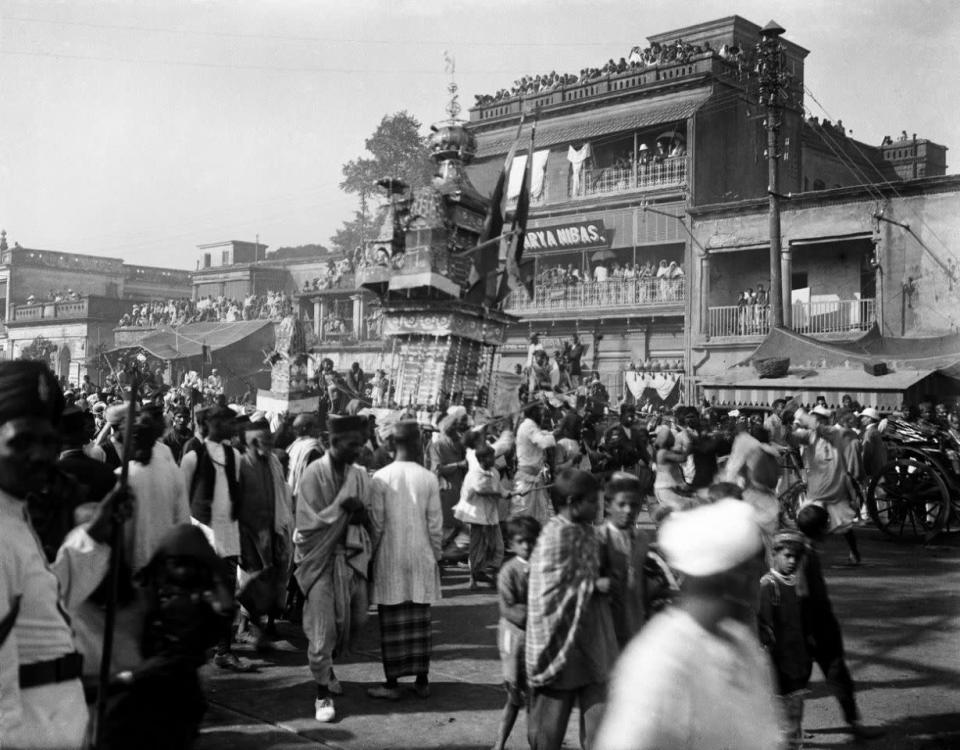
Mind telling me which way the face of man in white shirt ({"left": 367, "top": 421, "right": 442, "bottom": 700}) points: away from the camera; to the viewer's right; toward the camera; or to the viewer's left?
away from the camera

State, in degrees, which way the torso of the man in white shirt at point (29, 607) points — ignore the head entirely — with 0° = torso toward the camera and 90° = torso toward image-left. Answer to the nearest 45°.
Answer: approximately 315°

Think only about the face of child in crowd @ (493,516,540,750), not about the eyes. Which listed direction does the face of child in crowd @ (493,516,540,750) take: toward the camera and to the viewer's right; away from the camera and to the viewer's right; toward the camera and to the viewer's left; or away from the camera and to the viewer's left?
toward the camera and to the viewer's right
